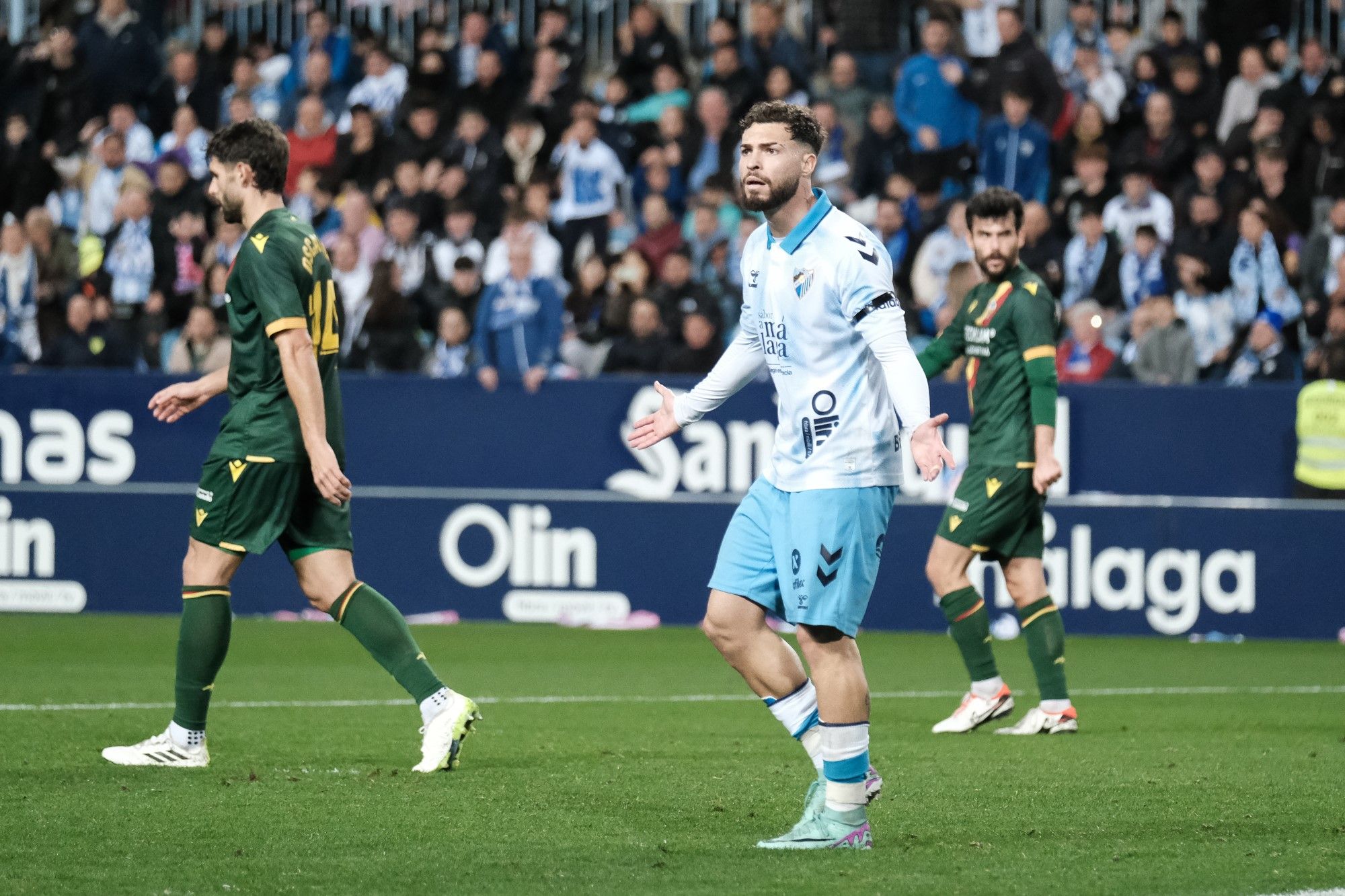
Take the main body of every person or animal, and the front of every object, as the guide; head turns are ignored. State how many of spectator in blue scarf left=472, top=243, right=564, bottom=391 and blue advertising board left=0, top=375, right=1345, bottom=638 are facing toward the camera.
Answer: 2

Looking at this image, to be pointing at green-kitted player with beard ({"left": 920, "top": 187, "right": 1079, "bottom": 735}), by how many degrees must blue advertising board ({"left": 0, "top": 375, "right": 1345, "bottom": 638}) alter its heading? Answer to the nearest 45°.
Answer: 0° — it already faces them

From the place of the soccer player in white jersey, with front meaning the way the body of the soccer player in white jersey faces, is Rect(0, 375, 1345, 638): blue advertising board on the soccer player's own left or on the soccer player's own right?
on the soccer player's own right

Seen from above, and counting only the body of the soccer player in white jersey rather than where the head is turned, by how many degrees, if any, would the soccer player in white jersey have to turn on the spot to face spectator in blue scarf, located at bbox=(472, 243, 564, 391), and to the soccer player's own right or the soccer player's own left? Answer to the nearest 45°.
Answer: approximately 135° to the soccer player's own right

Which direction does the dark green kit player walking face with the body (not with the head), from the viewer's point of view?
to the viewer's left

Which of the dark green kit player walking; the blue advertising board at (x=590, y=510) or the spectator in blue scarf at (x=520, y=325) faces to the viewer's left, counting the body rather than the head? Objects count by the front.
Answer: the dark green kit player walking

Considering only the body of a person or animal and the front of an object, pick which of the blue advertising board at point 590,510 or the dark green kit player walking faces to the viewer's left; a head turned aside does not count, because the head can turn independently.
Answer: the dark green kit player walking

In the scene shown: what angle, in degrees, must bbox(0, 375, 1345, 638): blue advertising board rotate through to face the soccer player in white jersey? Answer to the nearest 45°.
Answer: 0° — it already faces them

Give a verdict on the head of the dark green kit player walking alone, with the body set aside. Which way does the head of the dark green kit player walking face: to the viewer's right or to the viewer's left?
to the viewer's left

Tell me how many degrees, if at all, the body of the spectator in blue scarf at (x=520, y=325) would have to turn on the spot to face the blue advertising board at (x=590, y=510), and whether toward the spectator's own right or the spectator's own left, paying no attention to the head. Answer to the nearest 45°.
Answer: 0° — they already face it
